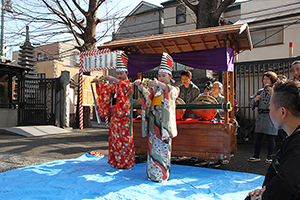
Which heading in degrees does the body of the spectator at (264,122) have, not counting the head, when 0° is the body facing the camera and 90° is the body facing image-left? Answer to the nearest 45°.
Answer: approximately 45°

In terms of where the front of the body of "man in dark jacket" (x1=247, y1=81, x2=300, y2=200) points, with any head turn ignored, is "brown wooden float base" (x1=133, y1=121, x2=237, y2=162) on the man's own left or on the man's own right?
on the man's own right

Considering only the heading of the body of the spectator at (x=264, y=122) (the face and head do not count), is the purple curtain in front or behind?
in front

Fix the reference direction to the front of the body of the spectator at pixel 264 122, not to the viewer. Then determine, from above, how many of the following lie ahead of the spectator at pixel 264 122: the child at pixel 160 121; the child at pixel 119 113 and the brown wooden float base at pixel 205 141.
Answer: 3

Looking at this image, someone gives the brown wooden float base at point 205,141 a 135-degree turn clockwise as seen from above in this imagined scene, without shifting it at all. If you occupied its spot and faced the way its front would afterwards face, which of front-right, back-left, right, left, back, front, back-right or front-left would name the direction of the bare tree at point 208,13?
front-right

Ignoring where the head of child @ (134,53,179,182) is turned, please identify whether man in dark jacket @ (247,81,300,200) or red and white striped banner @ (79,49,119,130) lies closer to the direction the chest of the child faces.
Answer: the man in dark jacket

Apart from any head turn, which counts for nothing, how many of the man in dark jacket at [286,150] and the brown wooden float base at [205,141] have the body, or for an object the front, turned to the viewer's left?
1

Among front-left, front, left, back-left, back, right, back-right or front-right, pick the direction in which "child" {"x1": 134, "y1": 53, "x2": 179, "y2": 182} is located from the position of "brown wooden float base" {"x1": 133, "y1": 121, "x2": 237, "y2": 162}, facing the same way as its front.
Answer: front-right

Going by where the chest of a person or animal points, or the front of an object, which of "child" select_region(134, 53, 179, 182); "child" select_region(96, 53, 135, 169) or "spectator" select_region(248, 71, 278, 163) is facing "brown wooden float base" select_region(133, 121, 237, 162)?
the spectator

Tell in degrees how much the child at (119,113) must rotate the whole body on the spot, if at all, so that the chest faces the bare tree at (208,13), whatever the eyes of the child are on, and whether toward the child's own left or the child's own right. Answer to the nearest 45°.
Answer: approximately 180°

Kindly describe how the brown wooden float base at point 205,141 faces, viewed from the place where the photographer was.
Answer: facing the viewer
